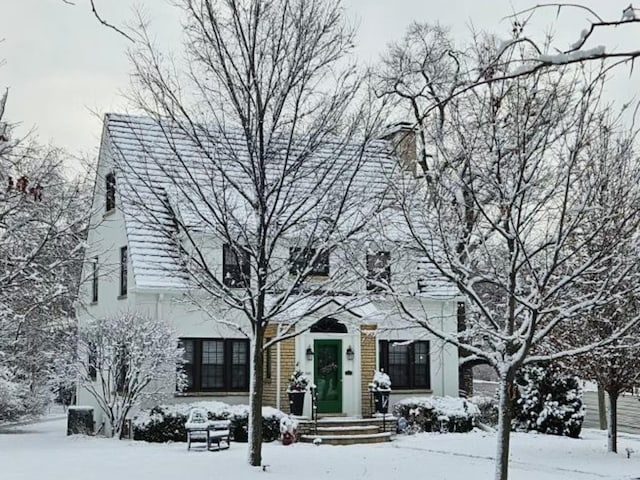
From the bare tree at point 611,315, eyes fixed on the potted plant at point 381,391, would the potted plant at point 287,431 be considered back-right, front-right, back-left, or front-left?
front-left

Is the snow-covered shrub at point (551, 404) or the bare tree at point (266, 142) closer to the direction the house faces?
the bare tree

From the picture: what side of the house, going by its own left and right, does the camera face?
front

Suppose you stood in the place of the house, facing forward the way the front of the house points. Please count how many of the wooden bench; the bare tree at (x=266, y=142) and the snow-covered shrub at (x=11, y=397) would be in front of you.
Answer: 2

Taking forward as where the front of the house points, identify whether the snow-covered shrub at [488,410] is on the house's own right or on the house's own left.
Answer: on the house's own left

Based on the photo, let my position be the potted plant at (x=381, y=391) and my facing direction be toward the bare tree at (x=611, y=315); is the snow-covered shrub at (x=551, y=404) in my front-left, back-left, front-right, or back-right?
front-left

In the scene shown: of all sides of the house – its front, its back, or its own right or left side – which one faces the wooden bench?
front

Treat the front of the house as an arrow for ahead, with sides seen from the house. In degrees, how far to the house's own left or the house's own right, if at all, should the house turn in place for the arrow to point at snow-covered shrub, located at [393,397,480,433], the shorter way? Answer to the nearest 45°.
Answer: approximately 90° to the house's own left

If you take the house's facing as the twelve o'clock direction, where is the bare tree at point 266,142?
The bare tree is roughly at 12 o'clock from the house.

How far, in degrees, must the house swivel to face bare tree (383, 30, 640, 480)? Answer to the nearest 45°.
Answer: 0° — it already faces it
